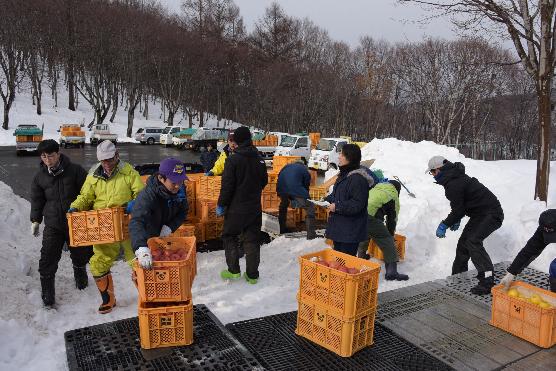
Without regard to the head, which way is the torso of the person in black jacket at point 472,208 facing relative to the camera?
to the viewer's left

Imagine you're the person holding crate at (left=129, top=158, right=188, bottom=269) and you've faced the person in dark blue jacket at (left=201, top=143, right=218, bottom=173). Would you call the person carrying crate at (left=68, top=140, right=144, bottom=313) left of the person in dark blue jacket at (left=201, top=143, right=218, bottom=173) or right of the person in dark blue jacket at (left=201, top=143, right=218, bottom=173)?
left

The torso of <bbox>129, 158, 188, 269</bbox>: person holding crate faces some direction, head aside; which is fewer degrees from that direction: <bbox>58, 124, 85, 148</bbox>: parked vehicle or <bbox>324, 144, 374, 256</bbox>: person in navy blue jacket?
the person in navy blue jacket
